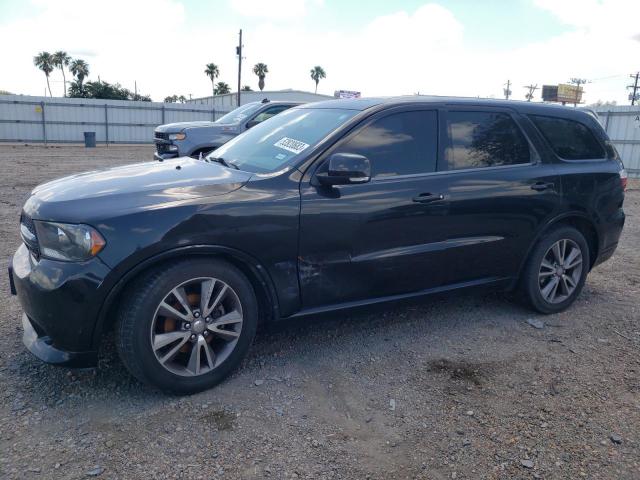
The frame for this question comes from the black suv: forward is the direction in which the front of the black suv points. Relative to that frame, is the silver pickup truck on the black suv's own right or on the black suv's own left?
on the black suv's own right

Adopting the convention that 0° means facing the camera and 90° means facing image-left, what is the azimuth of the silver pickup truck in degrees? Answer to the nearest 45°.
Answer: approximately 45°

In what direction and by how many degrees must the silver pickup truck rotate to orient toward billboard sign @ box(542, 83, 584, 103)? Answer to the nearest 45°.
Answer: approximately 180°

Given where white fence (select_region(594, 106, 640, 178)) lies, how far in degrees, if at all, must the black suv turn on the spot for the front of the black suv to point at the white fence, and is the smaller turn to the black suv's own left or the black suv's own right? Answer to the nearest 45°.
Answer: approximately 180°

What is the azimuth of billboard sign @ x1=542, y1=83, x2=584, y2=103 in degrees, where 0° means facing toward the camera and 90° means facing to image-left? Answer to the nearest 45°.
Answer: approximately 0°
